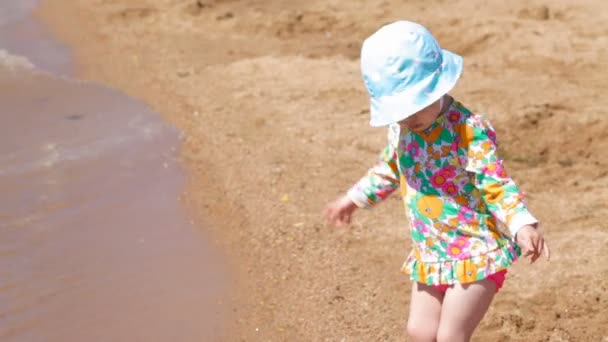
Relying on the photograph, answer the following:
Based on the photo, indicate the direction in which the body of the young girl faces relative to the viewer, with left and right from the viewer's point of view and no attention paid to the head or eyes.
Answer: facing the viewer and to the left of the viewer

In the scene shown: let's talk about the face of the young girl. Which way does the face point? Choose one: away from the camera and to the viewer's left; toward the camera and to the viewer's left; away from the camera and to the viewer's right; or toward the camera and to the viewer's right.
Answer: toward the camera and to the viewer's left
